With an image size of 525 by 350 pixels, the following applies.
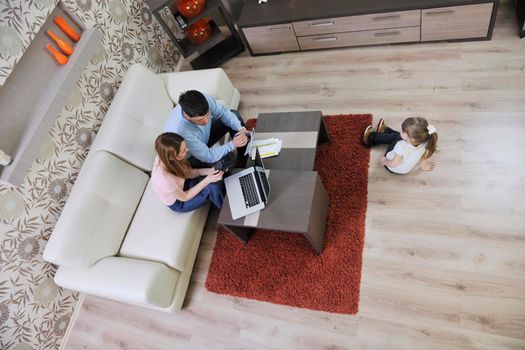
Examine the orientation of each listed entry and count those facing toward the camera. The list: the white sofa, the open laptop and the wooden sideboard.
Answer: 1

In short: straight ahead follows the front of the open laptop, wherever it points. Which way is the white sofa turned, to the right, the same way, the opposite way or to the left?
the opposite way

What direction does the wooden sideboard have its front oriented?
toward the camera

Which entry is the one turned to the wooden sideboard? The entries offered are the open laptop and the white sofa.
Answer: the white sofa

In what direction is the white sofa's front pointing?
to the viewer's right

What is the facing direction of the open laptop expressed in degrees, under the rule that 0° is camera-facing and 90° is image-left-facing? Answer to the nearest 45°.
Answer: approximately 90°

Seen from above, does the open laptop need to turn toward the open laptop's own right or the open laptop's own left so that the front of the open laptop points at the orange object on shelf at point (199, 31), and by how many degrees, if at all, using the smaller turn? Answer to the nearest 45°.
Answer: approximately 90° to the open laptop's own right

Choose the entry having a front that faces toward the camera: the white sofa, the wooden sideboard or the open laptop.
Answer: the wooden sideboard

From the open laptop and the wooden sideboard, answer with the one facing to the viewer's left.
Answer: the open laptop
